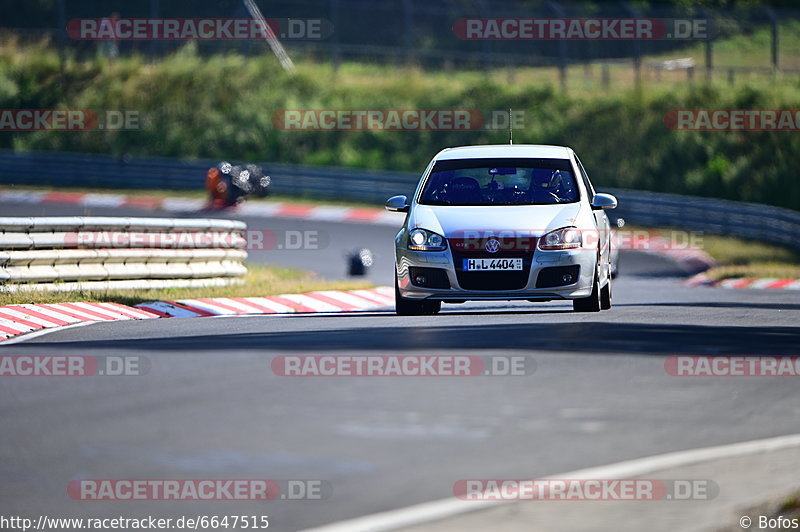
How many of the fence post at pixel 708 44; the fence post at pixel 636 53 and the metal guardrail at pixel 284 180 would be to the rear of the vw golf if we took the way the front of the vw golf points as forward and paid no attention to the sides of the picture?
3

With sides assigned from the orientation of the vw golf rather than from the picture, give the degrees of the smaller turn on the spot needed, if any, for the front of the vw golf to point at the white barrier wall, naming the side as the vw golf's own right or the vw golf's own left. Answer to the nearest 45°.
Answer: approximately 135° to the vw golf's own right

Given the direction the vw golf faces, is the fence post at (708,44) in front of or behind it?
behind

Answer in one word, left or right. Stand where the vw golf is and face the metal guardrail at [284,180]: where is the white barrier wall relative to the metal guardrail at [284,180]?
left

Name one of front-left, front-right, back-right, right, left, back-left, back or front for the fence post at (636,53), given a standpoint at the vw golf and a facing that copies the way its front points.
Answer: back

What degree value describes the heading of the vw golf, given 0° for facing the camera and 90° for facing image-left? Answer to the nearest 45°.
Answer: approximately 0°

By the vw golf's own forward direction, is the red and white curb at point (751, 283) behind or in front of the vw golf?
behind

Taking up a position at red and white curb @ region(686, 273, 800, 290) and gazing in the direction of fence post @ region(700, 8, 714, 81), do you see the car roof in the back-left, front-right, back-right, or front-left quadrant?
back-left

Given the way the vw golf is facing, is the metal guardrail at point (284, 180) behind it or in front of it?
behind
